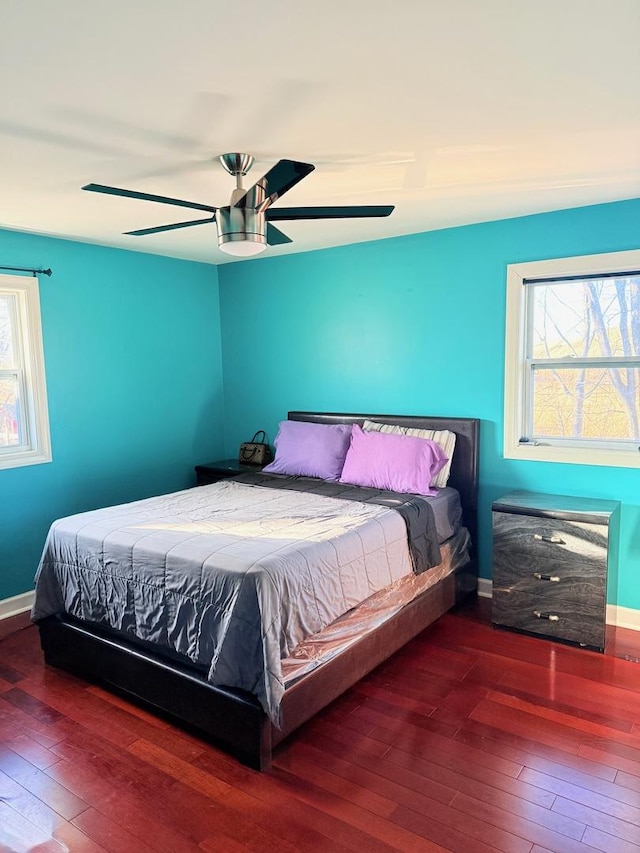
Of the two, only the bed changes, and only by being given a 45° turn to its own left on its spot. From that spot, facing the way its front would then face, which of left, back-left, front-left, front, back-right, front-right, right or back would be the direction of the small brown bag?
back

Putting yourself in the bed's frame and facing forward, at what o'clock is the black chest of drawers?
The black chest of drawers is roughly at 7 o'clock from the bed.

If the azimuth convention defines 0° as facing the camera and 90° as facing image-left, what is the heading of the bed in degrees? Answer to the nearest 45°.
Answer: approximately 45°

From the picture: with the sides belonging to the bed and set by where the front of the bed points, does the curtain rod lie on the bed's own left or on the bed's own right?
on the bed's own right
